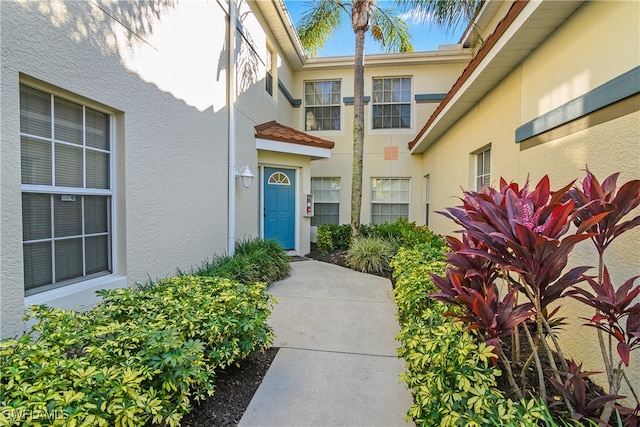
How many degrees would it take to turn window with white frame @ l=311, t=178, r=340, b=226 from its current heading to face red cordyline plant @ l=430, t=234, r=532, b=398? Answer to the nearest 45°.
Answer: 0° — it already faces it

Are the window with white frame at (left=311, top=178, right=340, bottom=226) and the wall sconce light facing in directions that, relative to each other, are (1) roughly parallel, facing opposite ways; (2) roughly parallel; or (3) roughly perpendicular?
roughly perpendicular

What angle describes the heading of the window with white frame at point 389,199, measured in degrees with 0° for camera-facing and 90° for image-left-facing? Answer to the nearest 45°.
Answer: approximately 0°

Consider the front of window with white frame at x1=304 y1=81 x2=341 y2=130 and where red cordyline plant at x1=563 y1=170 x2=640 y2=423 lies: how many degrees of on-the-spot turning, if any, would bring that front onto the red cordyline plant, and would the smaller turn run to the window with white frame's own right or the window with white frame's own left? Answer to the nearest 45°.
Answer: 0° — it already faces it

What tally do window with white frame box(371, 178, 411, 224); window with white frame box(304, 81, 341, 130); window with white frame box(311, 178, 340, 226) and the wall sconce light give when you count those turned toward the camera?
3

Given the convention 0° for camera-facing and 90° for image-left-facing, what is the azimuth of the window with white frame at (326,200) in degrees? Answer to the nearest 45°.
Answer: approximately 0°

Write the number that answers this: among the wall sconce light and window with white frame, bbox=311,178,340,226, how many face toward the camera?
1
